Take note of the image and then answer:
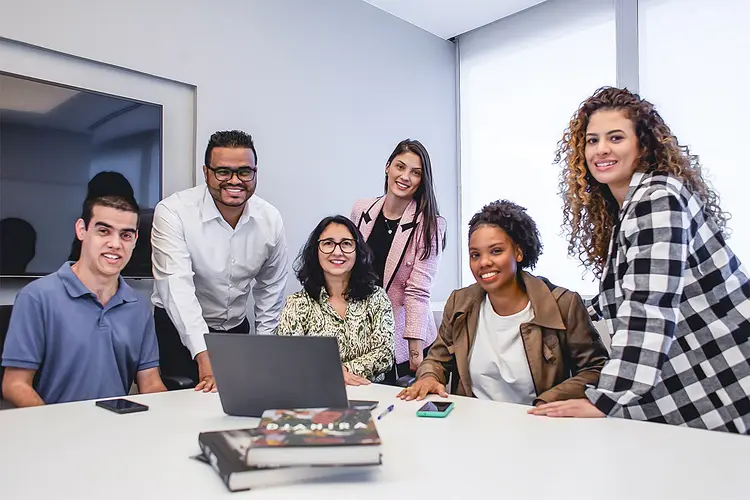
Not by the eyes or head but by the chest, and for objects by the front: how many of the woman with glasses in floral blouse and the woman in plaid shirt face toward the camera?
1

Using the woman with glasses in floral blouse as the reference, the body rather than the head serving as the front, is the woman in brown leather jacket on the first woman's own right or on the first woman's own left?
on the first woman's own left

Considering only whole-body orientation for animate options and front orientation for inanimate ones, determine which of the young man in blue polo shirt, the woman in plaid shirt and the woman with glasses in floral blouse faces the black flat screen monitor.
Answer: the woman in plaid shirt

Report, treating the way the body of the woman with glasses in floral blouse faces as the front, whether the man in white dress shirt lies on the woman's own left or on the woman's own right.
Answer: on the woman's own right

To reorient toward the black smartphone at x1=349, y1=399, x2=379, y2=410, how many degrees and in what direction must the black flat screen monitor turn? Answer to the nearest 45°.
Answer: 0° — it already faces it

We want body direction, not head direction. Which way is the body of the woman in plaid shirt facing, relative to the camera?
to the viewer's left
